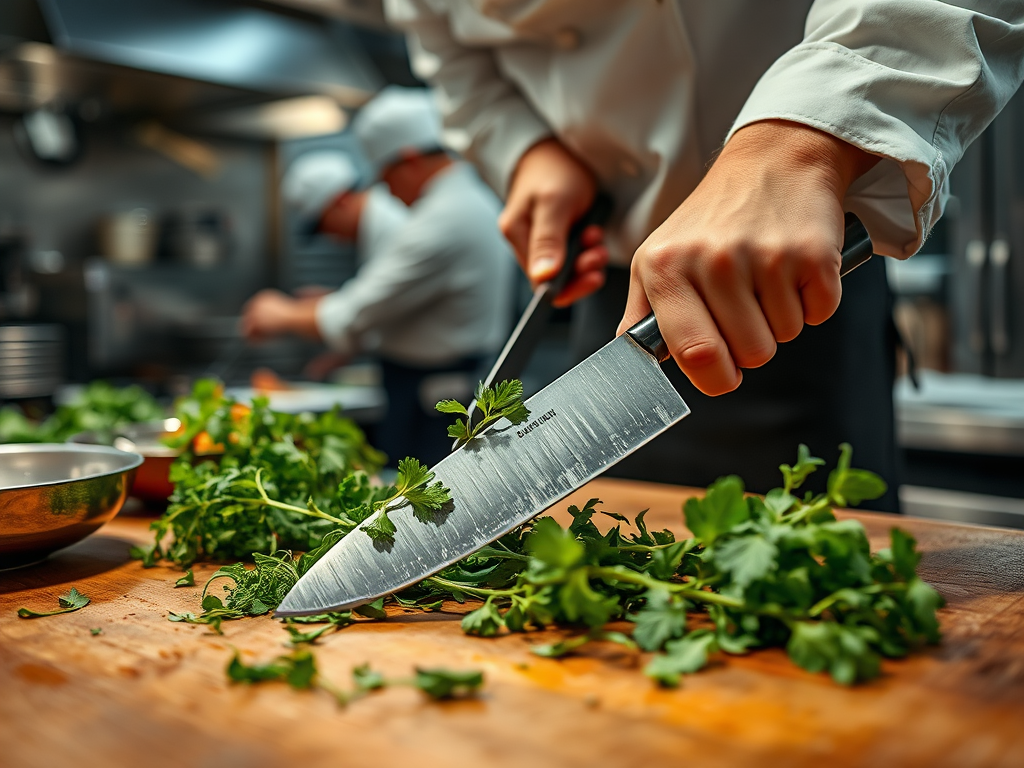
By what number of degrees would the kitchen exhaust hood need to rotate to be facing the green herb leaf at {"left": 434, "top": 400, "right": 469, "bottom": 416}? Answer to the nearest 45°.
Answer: approximately 45° to its right

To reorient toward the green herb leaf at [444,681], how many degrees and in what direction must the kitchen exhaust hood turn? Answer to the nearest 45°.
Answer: approximately 45° to its right

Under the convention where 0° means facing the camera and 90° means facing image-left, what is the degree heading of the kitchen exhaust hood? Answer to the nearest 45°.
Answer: approximately 315°

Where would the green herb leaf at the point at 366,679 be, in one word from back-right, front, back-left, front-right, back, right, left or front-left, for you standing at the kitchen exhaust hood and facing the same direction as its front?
front-right

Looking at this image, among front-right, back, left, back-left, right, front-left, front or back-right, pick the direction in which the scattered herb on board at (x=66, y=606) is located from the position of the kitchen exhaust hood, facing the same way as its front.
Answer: front-right

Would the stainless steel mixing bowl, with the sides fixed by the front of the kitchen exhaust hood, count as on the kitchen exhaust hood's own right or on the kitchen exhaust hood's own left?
on the kitchen exhaust hood's own right
